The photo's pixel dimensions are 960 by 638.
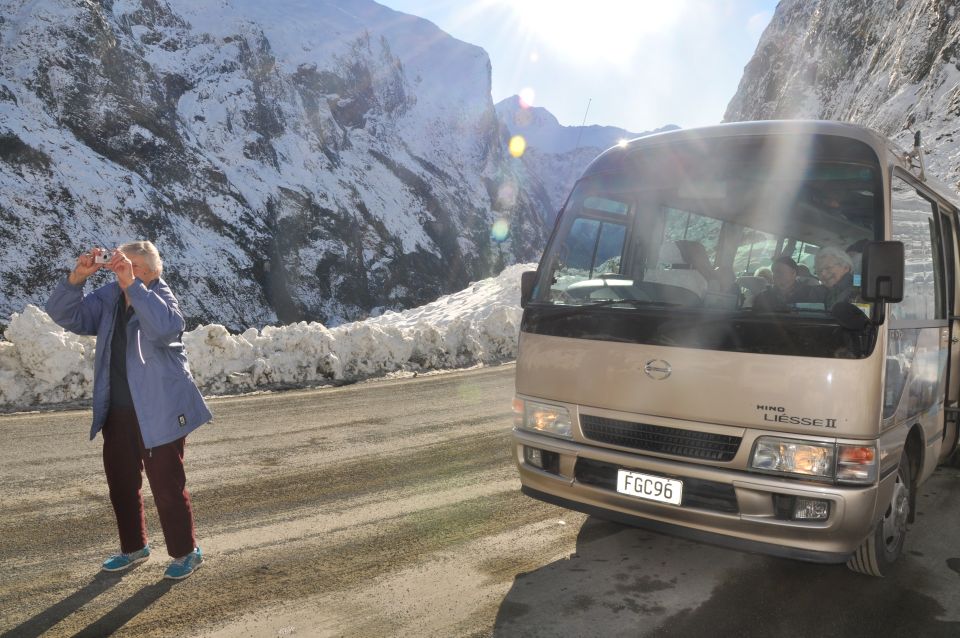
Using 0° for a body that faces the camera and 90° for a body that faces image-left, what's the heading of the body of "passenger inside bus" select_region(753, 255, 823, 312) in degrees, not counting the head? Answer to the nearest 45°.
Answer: approximately 45°

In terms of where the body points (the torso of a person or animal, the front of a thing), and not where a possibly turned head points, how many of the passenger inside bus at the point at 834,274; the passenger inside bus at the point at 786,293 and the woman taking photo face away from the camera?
0

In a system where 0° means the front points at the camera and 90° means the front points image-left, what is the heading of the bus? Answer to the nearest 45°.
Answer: approximately 45°

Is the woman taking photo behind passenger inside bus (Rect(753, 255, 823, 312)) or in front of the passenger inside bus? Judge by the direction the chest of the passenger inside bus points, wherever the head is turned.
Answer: in front

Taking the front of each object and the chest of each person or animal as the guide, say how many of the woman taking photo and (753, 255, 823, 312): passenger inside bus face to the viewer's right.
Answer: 0

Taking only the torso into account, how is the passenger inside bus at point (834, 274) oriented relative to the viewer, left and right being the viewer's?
facing the viewer and to the left of the viewer

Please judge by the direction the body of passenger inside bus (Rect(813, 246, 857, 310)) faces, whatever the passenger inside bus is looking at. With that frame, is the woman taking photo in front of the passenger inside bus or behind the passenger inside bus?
in front
